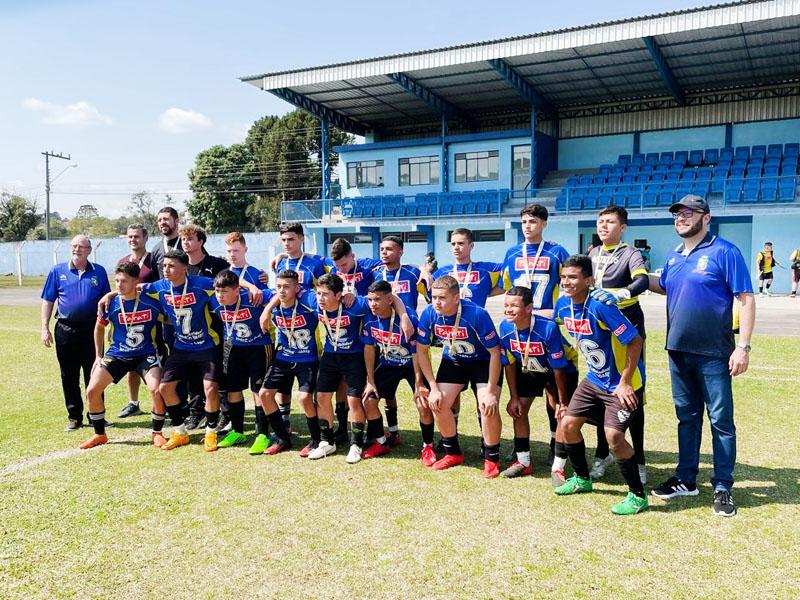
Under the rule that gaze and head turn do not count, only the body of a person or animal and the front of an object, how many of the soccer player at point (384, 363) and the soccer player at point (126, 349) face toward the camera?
2

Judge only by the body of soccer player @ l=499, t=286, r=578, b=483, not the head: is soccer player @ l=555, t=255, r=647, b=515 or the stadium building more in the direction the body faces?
the soccer player

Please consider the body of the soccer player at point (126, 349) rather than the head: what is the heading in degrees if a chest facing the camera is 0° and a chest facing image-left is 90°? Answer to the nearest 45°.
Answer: approximately 0°

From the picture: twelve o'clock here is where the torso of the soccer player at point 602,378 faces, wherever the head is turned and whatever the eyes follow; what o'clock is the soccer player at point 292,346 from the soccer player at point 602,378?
the soccer player at point 292,346 is roughly at 2 o'clock from the soccer player at point 602,378.

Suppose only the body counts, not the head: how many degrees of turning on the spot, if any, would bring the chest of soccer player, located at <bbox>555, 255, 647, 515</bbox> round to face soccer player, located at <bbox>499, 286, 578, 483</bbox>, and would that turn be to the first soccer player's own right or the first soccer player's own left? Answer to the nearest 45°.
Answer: approximately 90° to the first soccer player's own right

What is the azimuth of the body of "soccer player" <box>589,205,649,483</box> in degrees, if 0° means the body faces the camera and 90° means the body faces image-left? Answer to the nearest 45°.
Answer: approximately 45°

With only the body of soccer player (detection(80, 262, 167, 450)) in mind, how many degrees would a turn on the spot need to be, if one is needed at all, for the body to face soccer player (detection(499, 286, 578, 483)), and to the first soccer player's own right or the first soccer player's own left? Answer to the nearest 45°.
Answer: approximately 45° to the first soccer player's own left

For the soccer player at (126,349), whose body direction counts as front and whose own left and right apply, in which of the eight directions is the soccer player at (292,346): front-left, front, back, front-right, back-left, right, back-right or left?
front-left

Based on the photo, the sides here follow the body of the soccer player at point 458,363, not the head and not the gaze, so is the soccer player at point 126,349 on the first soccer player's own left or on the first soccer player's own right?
on the first soccer player's own right

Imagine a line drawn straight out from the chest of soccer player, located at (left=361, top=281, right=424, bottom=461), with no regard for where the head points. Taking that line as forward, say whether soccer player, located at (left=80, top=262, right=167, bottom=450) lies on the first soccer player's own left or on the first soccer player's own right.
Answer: on the first soccer player's own right

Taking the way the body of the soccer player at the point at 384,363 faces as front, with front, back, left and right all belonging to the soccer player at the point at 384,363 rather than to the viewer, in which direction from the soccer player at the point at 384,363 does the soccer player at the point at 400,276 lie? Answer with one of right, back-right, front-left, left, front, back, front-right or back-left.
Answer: back
